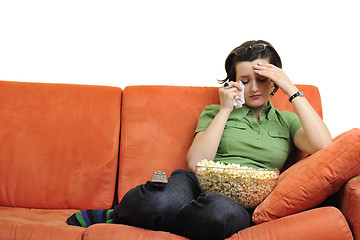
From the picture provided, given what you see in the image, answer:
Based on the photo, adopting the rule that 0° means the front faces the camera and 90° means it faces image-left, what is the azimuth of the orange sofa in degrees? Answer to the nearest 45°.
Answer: approximately 0°

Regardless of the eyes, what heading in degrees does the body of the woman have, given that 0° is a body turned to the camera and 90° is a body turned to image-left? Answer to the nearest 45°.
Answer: approximately 0°
